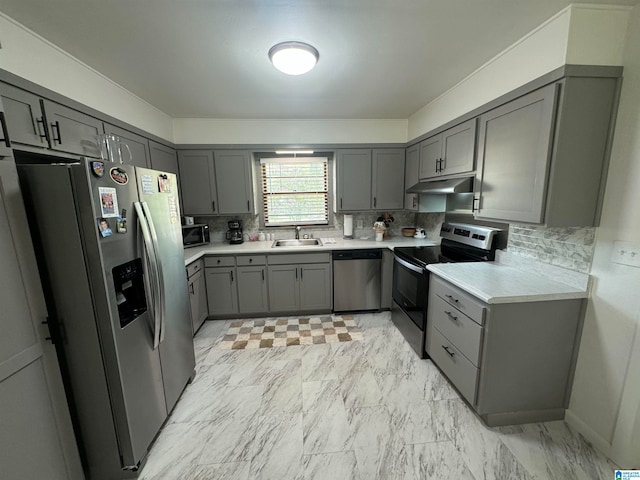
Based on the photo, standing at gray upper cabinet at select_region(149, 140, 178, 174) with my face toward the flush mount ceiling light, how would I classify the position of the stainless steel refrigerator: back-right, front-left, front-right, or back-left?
front-right

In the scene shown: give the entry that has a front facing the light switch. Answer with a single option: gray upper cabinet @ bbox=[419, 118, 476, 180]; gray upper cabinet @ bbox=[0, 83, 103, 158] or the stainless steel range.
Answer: gray upper cabinet @ bbox=[0, 83, 103, 158]

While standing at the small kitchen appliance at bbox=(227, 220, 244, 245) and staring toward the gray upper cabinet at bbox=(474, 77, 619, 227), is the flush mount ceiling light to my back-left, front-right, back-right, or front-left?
front-right

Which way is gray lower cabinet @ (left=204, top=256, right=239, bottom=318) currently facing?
toward the camera

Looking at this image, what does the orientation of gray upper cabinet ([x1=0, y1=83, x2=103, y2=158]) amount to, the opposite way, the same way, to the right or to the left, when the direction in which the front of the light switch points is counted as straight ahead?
the opposite way

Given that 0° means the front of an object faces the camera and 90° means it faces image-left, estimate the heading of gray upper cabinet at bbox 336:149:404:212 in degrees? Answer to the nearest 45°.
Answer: approximately 0°

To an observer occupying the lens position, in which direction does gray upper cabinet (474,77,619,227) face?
facing the viewer and to the left of the viewer

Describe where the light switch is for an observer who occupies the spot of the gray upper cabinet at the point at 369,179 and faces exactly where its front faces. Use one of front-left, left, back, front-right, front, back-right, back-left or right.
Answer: front-left

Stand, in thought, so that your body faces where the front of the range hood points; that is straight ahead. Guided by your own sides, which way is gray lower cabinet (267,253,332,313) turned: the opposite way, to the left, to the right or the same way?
to the left

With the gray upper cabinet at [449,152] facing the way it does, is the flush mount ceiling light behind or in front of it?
in front

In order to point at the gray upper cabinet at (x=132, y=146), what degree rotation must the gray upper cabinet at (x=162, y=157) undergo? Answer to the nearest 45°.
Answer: approximately 90° to its right

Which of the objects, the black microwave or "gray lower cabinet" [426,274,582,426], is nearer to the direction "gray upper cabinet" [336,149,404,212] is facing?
the gray lower cabinet

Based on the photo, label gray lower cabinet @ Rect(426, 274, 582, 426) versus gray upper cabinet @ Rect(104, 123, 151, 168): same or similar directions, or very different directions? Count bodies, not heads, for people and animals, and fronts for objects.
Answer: very different directions

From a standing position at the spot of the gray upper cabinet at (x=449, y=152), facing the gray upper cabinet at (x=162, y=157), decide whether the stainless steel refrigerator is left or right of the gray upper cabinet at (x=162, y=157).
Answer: left

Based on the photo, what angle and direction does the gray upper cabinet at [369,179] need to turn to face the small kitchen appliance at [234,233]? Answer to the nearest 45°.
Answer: approximately 90° to its right

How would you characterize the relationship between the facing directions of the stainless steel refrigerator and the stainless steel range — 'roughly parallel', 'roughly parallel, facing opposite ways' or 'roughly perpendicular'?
roughly parallel, facing opposite ways
